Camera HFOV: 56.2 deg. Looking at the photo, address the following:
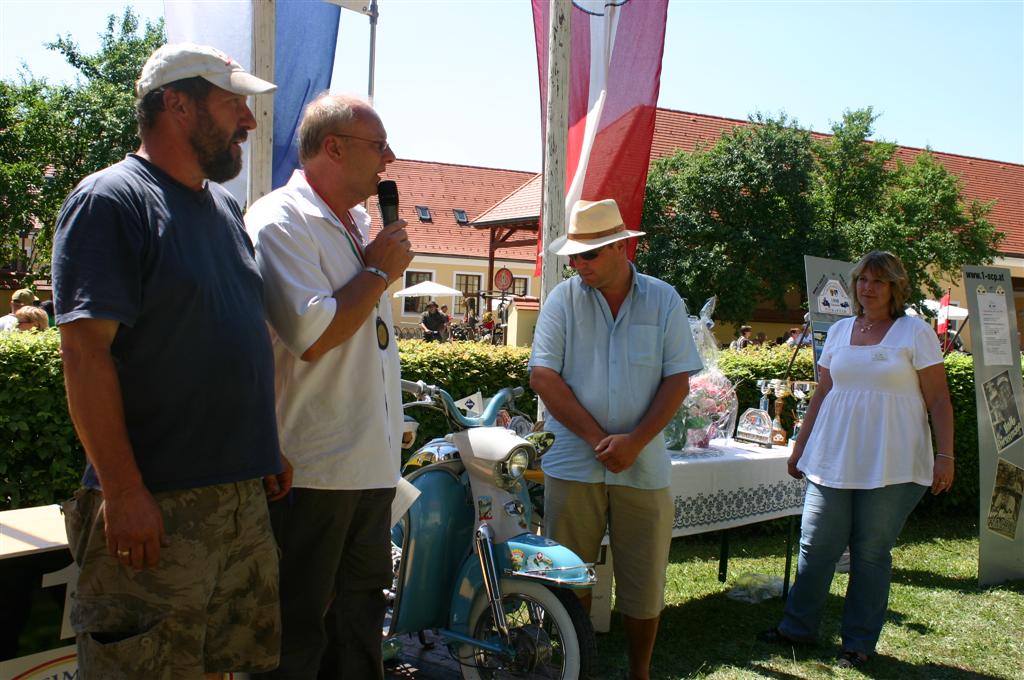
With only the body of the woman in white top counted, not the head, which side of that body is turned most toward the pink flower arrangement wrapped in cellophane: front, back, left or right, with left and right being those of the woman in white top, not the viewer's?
right

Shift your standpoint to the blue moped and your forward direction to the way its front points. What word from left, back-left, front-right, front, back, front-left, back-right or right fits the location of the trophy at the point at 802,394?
left

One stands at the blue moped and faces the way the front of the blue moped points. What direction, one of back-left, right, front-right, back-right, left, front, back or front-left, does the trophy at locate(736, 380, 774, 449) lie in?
left

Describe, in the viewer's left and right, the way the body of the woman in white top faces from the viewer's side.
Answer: facing the viewer and to the left of the viewer

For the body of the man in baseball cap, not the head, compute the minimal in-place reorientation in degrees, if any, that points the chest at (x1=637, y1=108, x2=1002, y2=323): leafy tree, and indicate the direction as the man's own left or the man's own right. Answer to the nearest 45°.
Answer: approximately 90° to the man's own left

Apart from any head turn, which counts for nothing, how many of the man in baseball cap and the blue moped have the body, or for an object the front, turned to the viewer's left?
0

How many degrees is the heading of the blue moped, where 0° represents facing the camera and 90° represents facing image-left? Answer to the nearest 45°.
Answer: approximately 315°

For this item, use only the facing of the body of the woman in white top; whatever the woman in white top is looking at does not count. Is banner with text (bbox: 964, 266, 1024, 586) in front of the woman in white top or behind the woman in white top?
behind

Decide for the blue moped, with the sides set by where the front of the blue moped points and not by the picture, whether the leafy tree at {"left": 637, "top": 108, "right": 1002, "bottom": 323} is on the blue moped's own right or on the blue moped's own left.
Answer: on the blue moped's own left

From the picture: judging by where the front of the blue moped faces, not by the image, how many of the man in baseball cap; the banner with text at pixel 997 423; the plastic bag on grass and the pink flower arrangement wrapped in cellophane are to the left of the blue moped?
3

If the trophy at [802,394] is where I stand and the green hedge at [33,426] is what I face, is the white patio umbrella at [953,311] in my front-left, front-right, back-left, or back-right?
back-right

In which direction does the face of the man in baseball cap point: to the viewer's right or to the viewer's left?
to the viewer's right

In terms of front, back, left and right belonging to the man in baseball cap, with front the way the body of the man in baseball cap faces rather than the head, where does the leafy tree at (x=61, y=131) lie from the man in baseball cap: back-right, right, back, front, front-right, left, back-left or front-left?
back-left
